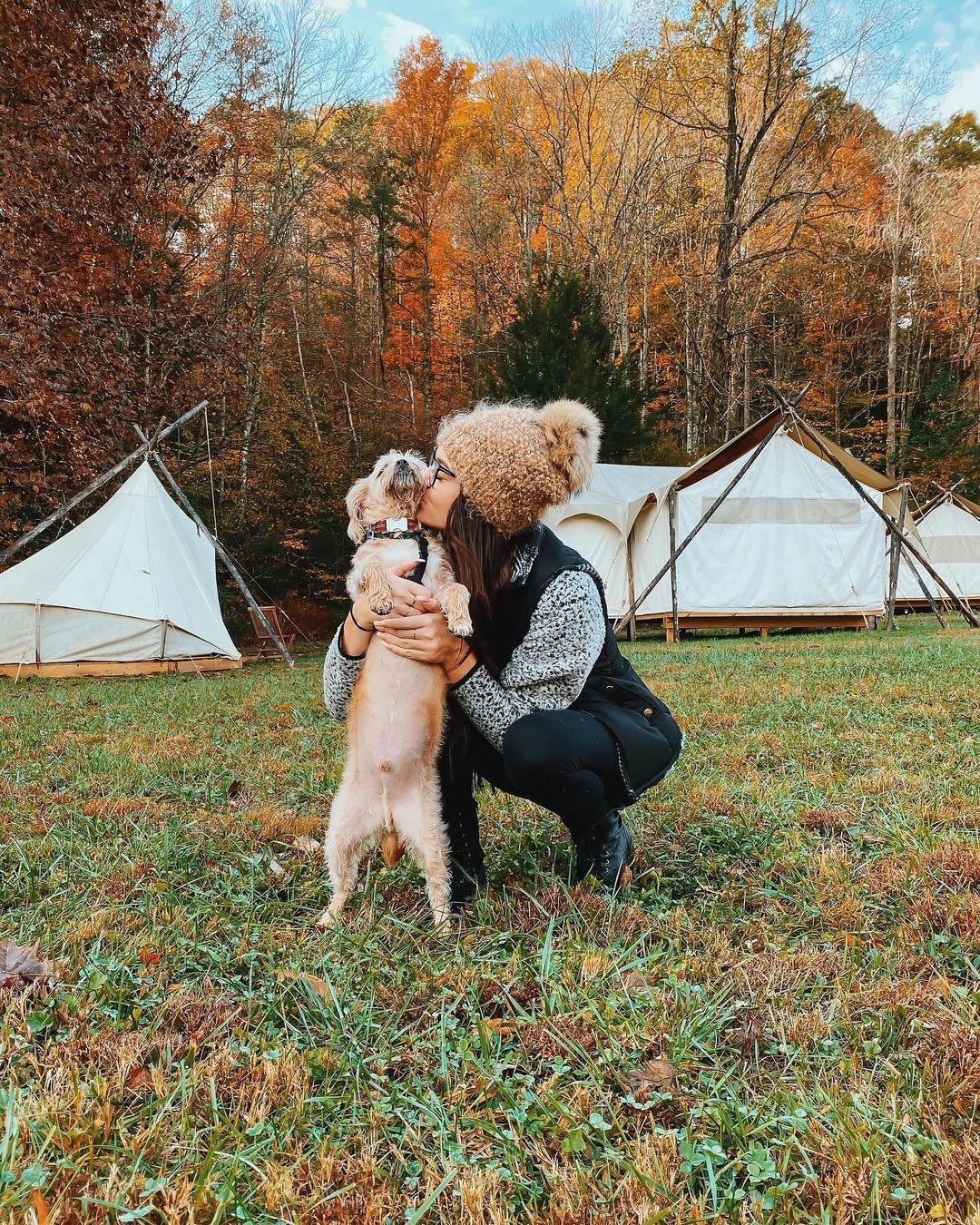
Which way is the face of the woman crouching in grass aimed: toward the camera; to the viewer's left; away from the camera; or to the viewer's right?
to the viewer's left

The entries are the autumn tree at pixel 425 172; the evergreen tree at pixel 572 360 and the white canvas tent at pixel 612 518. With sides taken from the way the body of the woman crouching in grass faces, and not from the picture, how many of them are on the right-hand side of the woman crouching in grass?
3

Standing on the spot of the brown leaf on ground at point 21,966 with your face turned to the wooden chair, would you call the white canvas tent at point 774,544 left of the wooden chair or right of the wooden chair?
right

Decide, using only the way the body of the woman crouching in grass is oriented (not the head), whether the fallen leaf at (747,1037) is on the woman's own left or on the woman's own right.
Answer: on the woman's own left

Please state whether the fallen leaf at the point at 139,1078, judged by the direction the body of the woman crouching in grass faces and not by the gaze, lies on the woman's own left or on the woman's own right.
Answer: on the woman's own left

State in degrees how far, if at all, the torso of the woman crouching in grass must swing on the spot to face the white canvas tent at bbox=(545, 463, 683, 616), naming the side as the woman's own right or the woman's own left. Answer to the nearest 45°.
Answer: approximately 90° to the woman's own right

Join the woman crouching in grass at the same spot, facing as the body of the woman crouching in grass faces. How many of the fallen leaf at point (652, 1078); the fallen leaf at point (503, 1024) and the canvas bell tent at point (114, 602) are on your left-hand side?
2

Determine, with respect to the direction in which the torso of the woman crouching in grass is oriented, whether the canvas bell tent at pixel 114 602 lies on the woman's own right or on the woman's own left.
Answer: on the woman's own right

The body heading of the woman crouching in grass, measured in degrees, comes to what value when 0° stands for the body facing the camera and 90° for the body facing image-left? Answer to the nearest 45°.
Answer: approximately 90°

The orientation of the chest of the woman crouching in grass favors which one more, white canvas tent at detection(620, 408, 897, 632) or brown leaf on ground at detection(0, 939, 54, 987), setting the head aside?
the brown leaf on ground

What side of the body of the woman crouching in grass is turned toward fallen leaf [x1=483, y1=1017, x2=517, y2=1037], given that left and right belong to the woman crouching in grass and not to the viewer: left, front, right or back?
left

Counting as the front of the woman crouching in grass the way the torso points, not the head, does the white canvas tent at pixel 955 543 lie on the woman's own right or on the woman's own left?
on the woman's own right

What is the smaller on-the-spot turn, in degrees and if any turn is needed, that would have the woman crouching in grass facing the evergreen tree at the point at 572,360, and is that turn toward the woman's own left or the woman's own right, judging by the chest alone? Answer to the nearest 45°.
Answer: approximately 90° to the woman's own right
